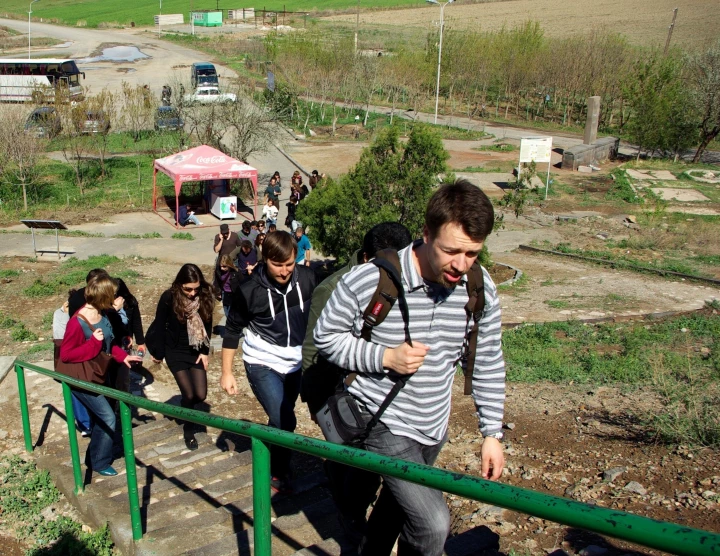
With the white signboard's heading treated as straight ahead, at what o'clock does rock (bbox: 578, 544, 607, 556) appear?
The rock is roughly at 12 o'clock from the white signboard.

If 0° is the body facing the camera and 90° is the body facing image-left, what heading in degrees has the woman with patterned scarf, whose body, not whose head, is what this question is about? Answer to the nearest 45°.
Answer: approximately 315°

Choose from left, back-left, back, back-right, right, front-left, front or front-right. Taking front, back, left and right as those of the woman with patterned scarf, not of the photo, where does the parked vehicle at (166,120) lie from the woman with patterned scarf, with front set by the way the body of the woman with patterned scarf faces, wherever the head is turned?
back-left

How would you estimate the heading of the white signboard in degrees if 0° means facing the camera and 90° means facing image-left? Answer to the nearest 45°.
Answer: approximately 0°

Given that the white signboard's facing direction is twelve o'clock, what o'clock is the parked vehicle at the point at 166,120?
The parked vehicle is roughly at 3 o'clock from the white signboard.

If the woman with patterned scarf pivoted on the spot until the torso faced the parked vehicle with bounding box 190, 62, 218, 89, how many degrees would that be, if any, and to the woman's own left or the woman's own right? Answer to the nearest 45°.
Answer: approximately 135° to the woman's own left

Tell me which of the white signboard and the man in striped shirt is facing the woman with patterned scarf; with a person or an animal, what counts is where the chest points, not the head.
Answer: the white signboard
